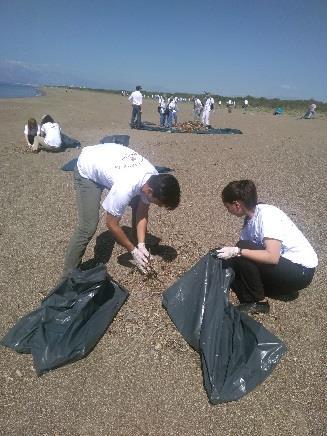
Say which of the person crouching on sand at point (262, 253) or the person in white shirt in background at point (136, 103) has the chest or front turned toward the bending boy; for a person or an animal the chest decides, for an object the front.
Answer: the person crouching on sand

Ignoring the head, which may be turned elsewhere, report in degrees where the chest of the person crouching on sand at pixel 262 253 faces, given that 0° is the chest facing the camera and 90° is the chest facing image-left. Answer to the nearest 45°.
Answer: approximately 90°

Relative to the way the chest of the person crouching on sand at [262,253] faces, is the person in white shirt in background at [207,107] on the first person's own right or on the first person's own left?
on the first person's own right

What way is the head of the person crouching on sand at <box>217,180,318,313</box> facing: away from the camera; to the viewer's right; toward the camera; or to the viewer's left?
to the viewer's left

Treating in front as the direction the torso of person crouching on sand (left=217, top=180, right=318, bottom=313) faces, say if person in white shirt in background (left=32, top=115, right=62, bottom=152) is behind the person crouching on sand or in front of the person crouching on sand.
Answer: in front

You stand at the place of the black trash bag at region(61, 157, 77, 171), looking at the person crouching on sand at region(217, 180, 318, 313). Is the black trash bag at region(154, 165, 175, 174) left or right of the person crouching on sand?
left
